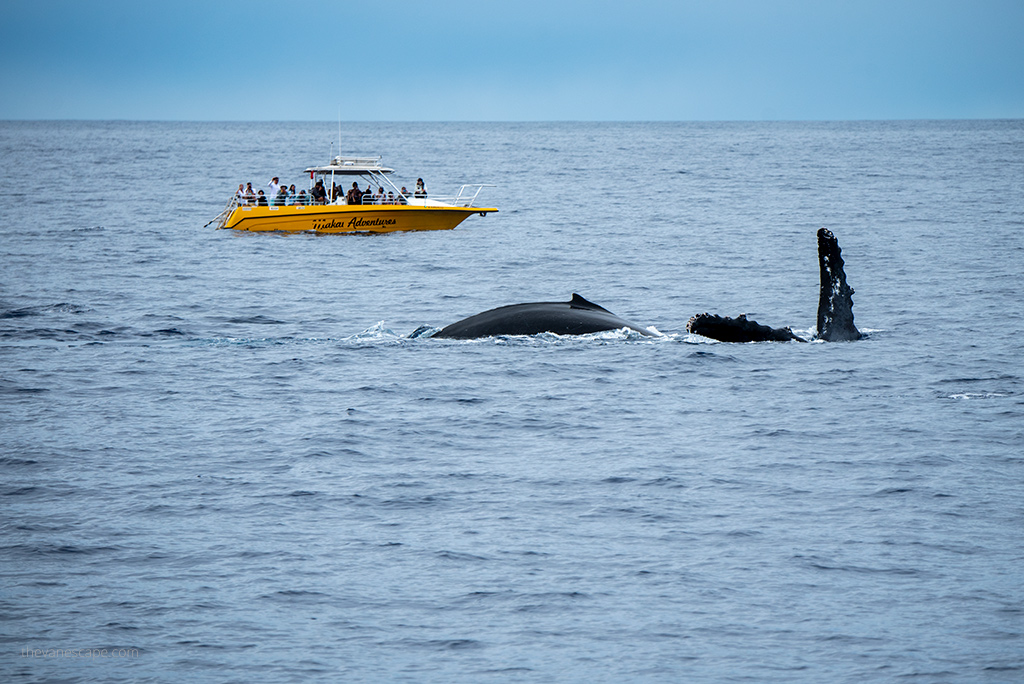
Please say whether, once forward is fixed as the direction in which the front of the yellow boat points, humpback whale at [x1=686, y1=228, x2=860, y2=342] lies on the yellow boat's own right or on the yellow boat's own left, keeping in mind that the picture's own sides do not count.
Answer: on the yellow boat's own right

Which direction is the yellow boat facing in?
to the viewer's right

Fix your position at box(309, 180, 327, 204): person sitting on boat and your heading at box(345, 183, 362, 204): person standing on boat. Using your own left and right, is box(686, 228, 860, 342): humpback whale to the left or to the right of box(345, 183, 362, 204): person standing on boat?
right

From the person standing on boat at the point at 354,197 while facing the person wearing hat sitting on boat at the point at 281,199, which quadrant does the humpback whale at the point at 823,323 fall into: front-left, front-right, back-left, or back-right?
back-left
